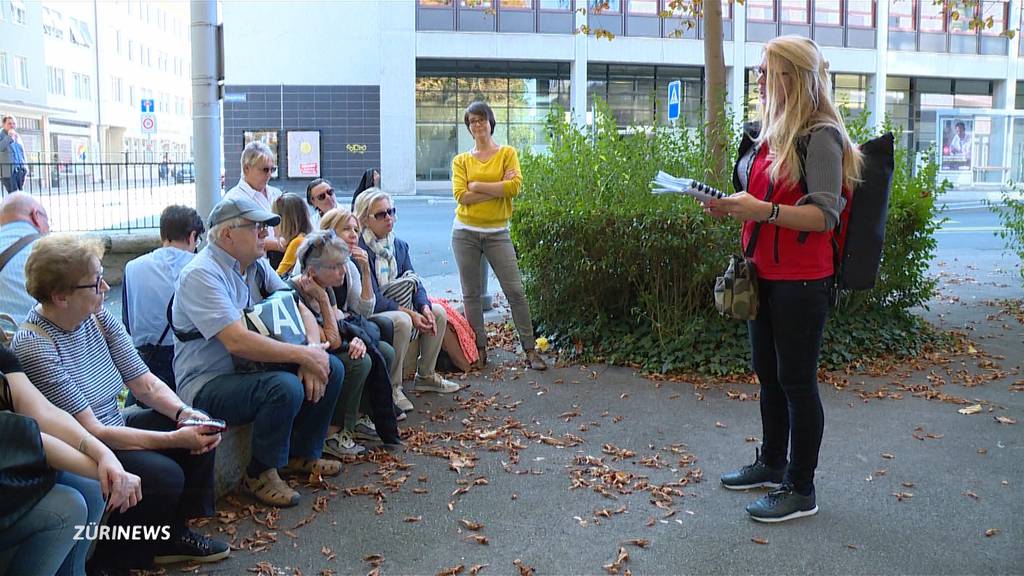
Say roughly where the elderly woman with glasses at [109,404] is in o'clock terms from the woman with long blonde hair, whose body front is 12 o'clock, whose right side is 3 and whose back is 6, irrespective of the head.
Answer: The elderly woman with glasses is roughly at 11 o'clock from the woman with long blonde hair.

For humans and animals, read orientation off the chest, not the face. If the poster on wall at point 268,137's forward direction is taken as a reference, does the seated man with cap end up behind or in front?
in front

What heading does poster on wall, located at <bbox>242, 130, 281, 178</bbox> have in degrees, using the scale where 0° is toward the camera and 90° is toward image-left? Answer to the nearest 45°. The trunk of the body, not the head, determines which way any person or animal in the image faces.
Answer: approximately 0°

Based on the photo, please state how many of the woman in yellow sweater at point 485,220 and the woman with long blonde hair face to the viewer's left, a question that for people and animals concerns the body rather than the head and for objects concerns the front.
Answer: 1

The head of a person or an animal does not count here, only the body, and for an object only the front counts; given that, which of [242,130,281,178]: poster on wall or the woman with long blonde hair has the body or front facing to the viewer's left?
the woman with long blonde hair

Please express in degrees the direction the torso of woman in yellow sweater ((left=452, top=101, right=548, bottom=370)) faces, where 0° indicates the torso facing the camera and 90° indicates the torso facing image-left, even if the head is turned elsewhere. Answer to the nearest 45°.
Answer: approximately 0°

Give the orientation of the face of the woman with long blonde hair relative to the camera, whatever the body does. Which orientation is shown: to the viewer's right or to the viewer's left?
to the viewer's left

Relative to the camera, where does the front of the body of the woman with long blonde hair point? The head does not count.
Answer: to the viewer's left

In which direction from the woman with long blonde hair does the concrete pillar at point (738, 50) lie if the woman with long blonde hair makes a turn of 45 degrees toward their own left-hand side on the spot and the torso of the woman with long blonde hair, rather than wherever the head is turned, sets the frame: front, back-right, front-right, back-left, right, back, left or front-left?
back-right

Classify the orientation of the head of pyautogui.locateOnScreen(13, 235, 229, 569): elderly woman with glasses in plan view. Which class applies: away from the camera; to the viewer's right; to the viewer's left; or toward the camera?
to the viewer's right
